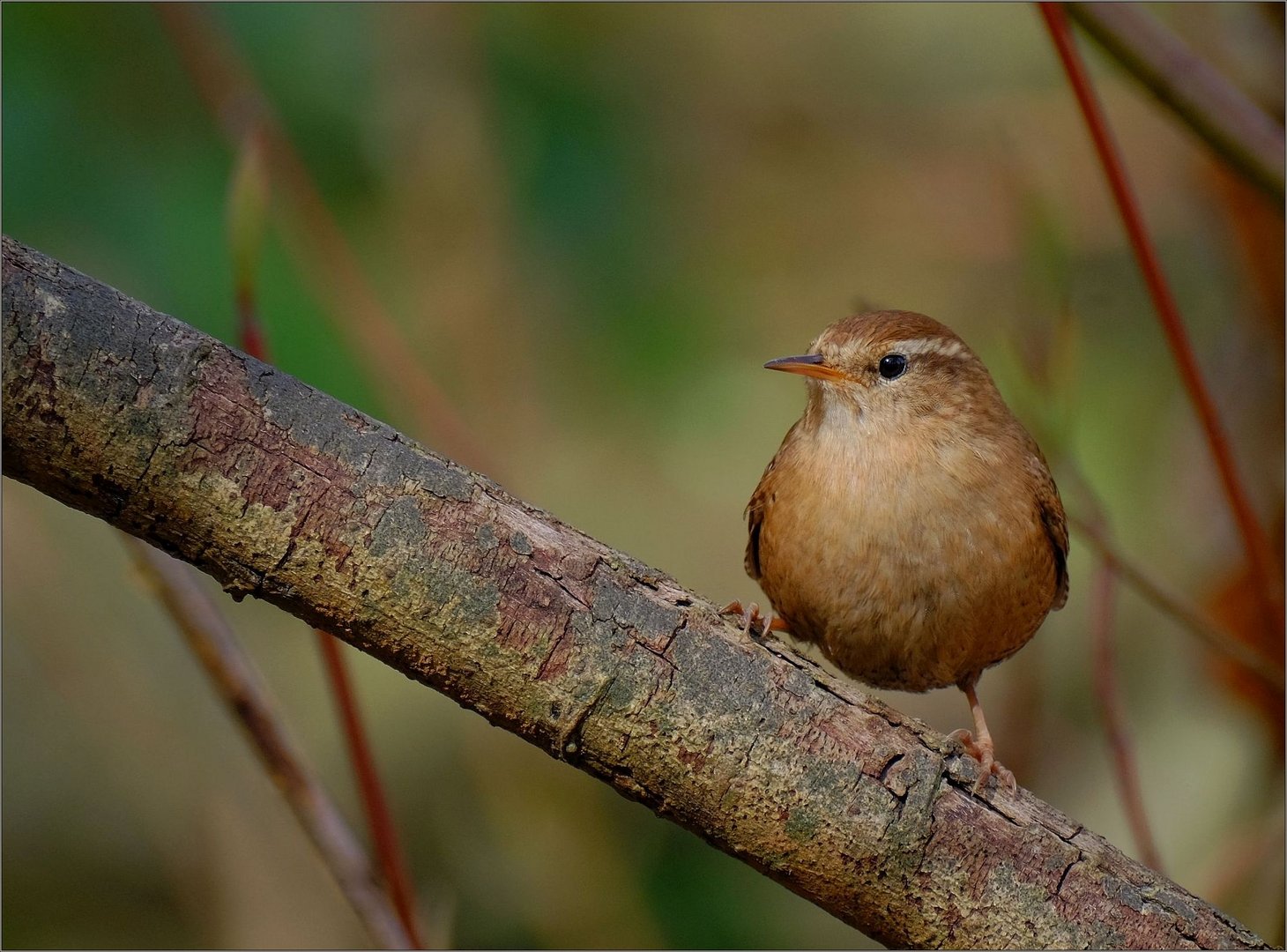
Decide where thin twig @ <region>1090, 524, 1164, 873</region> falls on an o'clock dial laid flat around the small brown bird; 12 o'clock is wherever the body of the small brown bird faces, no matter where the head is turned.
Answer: The thin twig is roughly at 8 o'clock from the small brown bird.

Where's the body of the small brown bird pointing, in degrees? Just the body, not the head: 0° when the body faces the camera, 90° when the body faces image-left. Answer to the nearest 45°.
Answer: approximately 0°

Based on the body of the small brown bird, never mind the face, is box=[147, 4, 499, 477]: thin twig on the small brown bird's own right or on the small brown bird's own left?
on the small brown bird's own right
